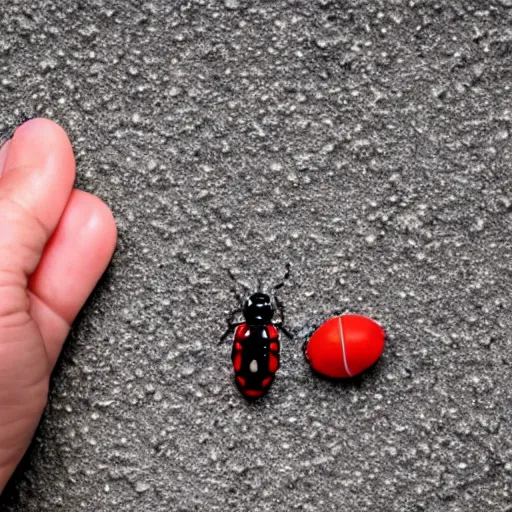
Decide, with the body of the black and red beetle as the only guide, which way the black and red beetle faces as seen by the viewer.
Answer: away from the camera
